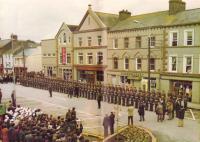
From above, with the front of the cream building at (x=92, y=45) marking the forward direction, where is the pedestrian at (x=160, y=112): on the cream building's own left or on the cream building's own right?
on the cream building's own left

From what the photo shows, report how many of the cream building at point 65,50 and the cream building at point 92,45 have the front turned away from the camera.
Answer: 0

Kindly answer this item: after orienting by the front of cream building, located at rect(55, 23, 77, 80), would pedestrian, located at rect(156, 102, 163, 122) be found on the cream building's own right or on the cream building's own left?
on the cream building's own left

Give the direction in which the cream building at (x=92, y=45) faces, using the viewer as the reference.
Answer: facing the viewer and to the left of the viewer

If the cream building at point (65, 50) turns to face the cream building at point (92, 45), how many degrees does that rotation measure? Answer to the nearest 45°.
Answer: approximately 135° to its left
